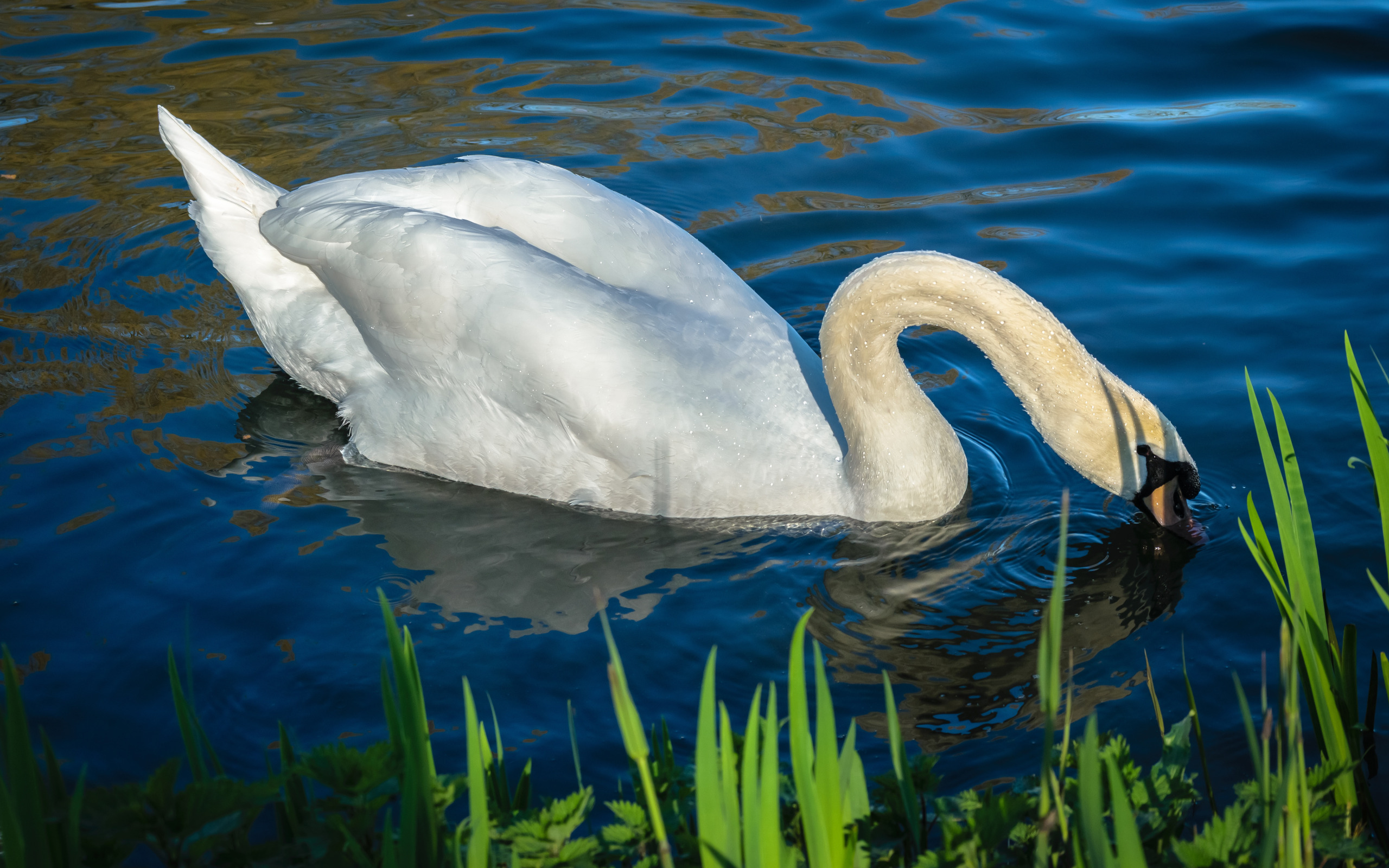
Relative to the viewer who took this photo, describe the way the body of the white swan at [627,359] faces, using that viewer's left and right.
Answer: facing to the right of the viewer
